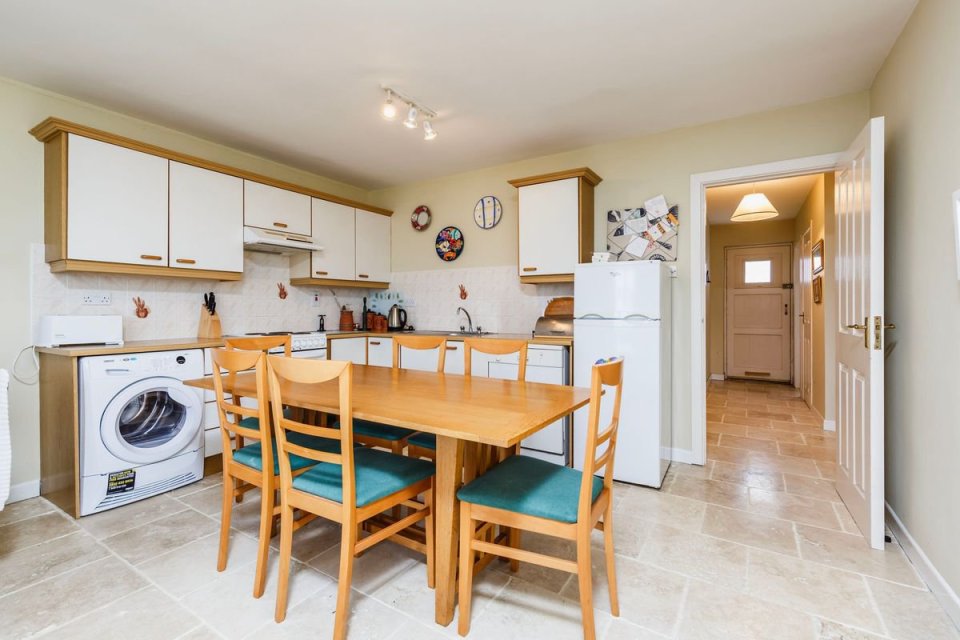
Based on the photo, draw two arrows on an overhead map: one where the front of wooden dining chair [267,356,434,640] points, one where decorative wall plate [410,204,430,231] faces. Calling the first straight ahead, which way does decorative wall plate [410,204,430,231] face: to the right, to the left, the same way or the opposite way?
the opposite way

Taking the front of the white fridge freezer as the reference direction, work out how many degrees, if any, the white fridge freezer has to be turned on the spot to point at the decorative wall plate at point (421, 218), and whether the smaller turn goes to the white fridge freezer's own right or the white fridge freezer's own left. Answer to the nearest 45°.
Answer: approximately 135° to the white fridge freezer's own right

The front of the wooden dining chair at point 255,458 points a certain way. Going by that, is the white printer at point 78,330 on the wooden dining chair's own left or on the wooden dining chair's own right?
on the wooden dining chair's own left

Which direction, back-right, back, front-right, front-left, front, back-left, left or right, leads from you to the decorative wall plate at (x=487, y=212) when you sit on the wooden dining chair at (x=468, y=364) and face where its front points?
back-right

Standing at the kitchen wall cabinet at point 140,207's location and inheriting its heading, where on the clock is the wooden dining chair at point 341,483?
The wooden dining chair is roughly at 1 o'clock from the kitchen wall cabinet.

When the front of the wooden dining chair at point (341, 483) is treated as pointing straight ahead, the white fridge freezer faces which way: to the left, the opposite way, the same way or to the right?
the opposite way

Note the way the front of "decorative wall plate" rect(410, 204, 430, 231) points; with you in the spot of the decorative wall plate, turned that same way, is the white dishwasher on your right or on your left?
on your left

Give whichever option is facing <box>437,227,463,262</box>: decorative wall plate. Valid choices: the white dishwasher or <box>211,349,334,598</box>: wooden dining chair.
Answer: the wooden dining chair

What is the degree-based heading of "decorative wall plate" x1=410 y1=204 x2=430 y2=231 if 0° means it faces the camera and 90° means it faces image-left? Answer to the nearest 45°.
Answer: approximately 45°

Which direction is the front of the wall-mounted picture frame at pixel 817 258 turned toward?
to the viewer's left
